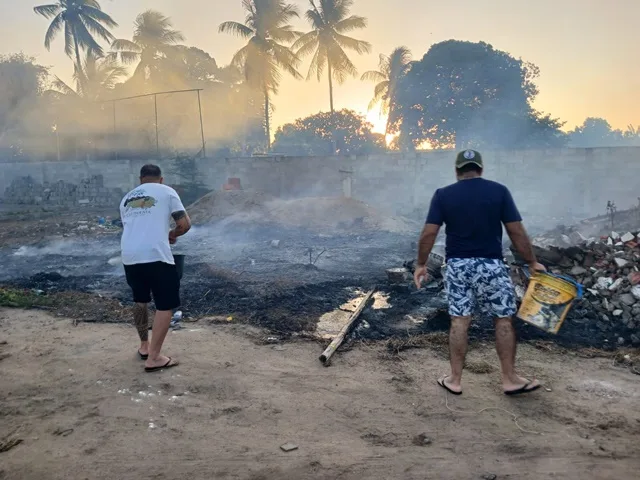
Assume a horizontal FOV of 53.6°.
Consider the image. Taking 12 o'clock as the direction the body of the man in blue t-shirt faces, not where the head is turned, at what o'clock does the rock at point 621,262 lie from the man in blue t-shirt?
The rock is roughly at 1 o'clock from the man in blue t-shirt.

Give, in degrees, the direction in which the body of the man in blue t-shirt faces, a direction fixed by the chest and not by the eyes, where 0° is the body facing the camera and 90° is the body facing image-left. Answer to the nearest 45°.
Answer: approximately 180°

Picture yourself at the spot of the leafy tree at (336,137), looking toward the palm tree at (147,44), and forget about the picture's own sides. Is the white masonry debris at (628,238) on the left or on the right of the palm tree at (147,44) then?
left

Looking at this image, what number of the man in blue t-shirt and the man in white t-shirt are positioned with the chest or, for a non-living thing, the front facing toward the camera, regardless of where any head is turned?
0

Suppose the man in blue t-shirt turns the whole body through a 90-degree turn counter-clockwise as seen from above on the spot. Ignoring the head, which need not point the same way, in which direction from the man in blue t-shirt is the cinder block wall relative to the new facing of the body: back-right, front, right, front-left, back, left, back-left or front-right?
right

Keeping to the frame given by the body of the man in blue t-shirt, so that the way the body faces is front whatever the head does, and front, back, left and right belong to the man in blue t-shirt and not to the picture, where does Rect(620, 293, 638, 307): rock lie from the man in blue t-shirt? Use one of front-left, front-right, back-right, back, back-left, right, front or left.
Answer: front-right

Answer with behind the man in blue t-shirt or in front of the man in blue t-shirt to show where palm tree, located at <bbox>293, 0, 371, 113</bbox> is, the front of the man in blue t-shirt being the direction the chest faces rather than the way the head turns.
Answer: in front

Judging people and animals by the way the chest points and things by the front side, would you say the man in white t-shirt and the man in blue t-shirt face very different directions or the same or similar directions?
same or similar directions

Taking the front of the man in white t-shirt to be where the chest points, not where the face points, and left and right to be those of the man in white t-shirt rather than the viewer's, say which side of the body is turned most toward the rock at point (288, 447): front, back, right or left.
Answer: right

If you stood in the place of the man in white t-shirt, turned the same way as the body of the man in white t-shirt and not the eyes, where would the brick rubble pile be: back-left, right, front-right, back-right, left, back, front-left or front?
front-right

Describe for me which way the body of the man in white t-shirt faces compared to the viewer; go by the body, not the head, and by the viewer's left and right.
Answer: facing away from the viewer and to the right of the viewer

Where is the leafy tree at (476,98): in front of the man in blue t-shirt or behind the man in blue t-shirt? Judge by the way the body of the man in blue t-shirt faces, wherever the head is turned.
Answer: in front

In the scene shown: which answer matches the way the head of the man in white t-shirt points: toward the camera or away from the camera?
away from the camera
